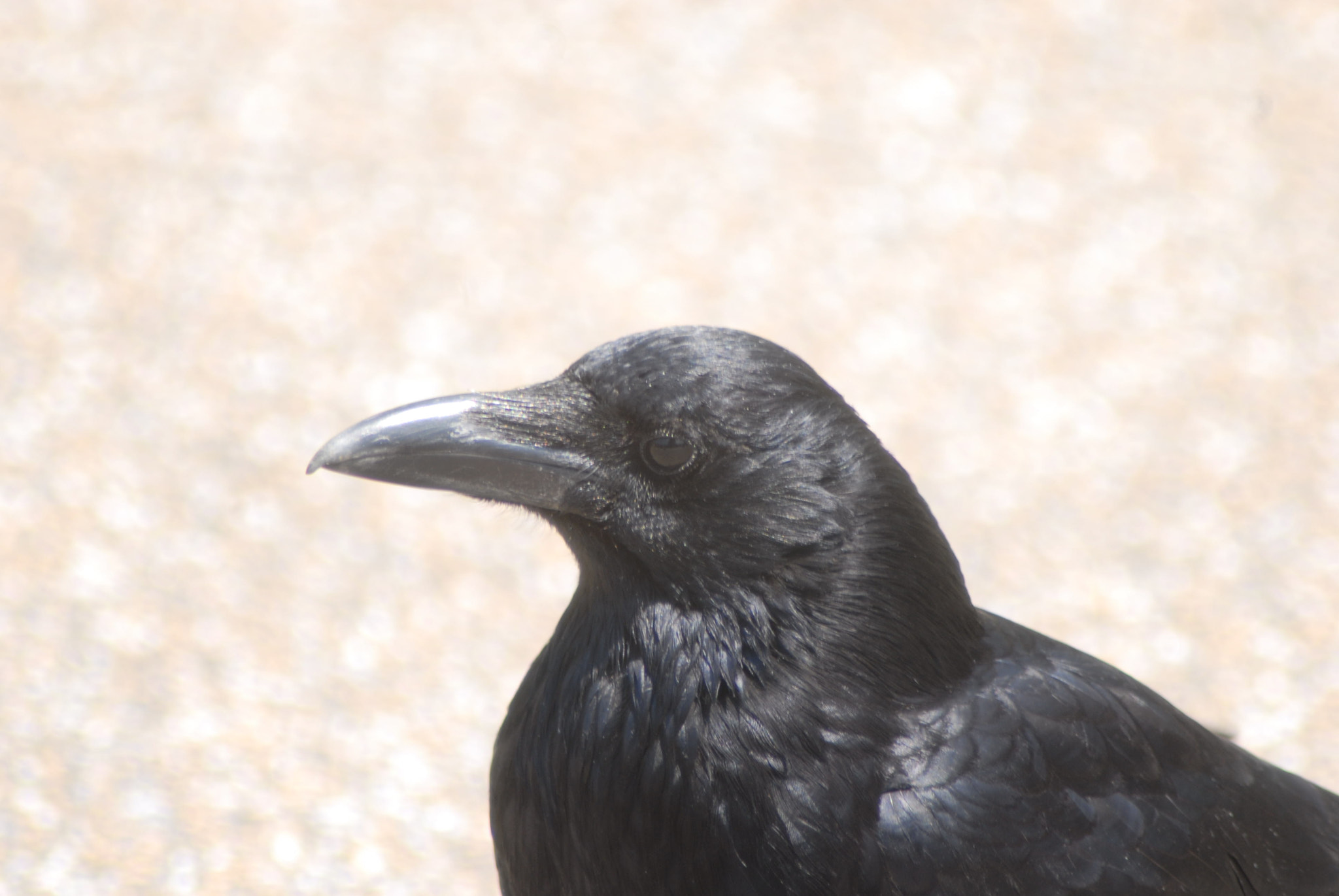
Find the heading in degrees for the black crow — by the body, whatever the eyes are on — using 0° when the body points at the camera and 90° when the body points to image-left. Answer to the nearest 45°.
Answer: approximately 90°
